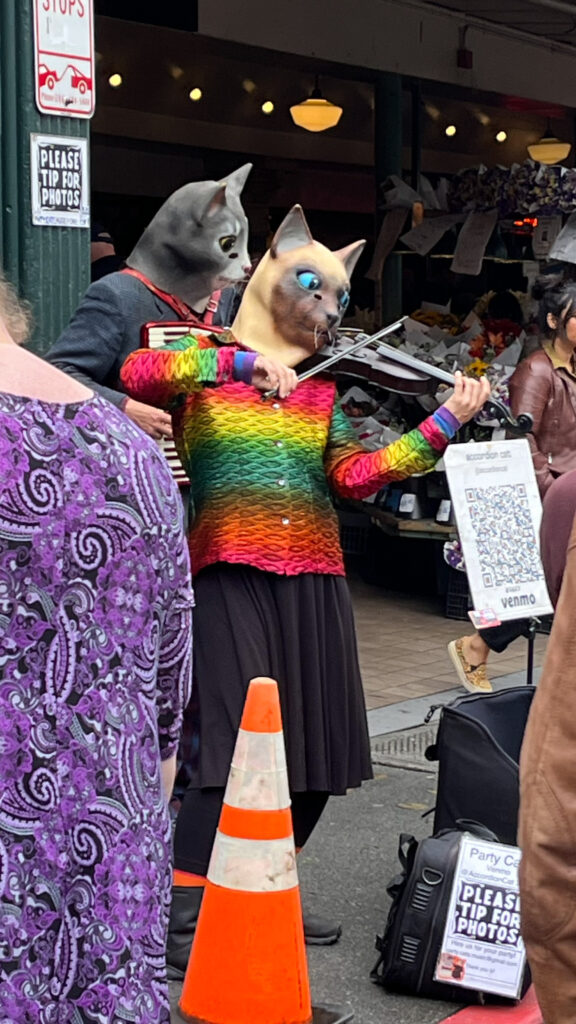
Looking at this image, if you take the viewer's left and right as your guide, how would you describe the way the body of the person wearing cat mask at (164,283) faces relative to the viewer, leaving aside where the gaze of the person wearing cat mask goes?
facing to the right of the viewer

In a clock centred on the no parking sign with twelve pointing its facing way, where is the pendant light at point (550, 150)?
The pendant light is roughly at 7 o'clock from the no parking sign.

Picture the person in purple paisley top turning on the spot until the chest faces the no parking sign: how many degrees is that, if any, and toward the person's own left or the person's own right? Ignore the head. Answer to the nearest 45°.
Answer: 0° — they already face it

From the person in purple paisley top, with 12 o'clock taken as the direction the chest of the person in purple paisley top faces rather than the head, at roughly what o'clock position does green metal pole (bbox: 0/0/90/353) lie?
The green metal pole is roughly at 12 o'clock from the person in purple paisley top.

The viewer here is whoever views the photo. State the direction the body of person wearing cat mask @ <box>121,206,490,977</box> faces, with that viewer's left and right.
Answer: facing the viewer and to the right of the viewer

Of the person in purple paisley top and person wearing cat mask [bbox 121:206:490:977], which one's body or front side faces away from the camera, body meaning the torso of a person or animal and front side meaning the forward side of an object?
the person in purple paisley top

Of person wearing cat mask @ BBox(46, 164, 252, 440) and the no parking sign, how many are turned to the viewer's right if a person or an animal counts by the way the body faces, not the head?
1

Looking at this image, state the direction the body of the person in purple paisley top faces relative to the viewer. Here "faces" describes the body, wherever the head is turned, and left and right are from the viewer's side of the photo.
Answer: facing away from the viewer

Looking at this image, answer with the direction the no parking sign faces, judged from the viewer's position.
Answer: facing the viewer

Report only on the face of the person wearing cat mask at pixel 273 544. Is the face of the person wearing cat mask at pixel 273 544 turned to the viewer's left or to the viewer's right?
to the viewer's right

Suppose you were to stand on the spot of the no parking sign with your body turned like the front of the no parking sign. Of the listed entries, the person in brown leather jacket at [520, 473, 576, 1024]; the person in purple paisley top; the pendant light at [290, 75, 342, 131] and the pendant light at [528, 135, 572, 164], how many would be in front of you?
2

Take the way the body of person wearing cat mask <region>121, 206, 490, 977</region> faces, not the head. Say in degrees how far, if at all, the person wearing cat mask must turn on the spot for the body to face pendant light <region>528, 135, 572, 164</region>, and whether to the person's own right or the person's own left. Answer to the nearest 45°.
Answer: approximately 135° to the person's own left

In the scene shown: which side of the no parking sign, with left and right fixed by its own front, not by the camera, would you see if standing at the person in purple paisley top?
front
